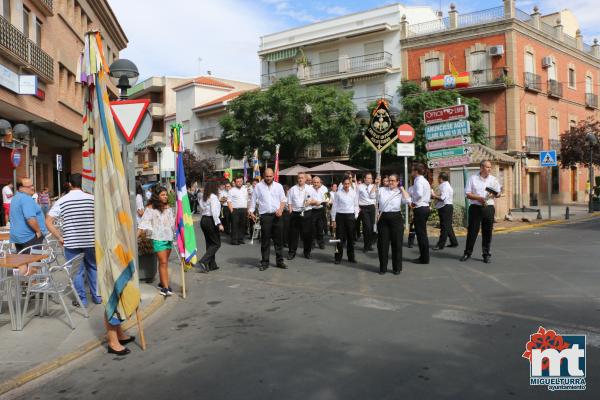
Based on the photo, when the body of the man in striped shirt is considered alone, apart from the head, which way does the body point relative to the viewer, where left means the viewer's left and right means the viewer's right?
facing away from the viewer

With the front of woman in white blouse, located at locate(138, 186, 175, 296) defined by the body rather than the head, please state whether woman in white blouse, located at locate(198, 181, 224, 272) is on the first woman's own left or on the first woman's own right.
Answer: on the first woman's own left

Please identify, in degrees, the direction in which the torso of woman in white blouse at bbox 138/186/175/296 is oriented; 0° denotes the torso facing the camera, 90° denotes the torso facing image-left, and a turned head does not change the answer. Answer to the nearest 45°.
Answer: approximately 315°

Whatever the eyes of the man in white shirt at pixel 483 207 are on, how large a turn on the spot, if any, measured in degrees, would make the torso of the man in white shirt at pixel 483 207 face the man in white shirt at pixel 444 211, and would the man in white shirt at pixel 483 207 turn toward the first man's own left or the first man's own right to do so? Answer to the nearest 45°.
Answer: approximately 135° to the first man's own right

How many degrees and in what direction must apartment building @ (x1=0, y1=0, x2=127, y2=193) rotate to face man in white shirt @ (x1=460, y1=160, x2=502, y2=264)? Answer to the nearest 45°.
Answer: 0° — it already faces them

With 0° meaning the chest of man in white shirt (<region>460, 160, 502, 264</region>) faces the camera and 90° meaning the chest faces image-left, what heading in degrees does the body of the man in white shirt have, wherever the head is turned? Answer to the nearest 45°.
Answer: approximately 0°

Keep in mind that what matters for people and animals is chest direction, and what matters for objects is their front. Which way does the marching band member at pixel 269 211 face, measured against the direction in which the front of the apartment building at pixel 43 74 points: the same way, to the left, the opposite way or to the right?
to the right

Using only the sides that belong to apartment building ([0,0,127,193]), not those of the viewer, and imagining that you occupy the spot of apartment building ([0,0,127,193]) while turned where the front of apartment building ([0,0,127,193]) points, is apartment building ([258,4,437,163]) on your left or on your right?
on your left

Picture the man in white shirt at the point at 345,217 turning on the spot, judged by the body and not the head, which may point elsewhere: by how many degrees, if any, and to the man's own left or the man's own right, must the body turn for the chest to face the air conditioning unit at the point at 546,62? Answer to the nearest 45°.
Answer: approximately 135° to the man's own left

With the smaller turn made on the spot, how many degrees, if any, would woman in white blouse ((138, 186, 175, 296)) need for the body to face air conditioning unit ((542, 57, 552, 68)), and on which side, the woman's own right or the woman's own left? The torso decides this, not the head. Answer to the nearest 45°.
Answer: approximately 90° to the woman's own left

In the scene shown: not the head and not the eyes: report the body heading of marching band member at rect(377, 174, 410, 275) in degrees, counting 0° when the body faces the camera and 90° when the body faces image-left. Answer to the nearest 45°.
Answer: approximately 0°
